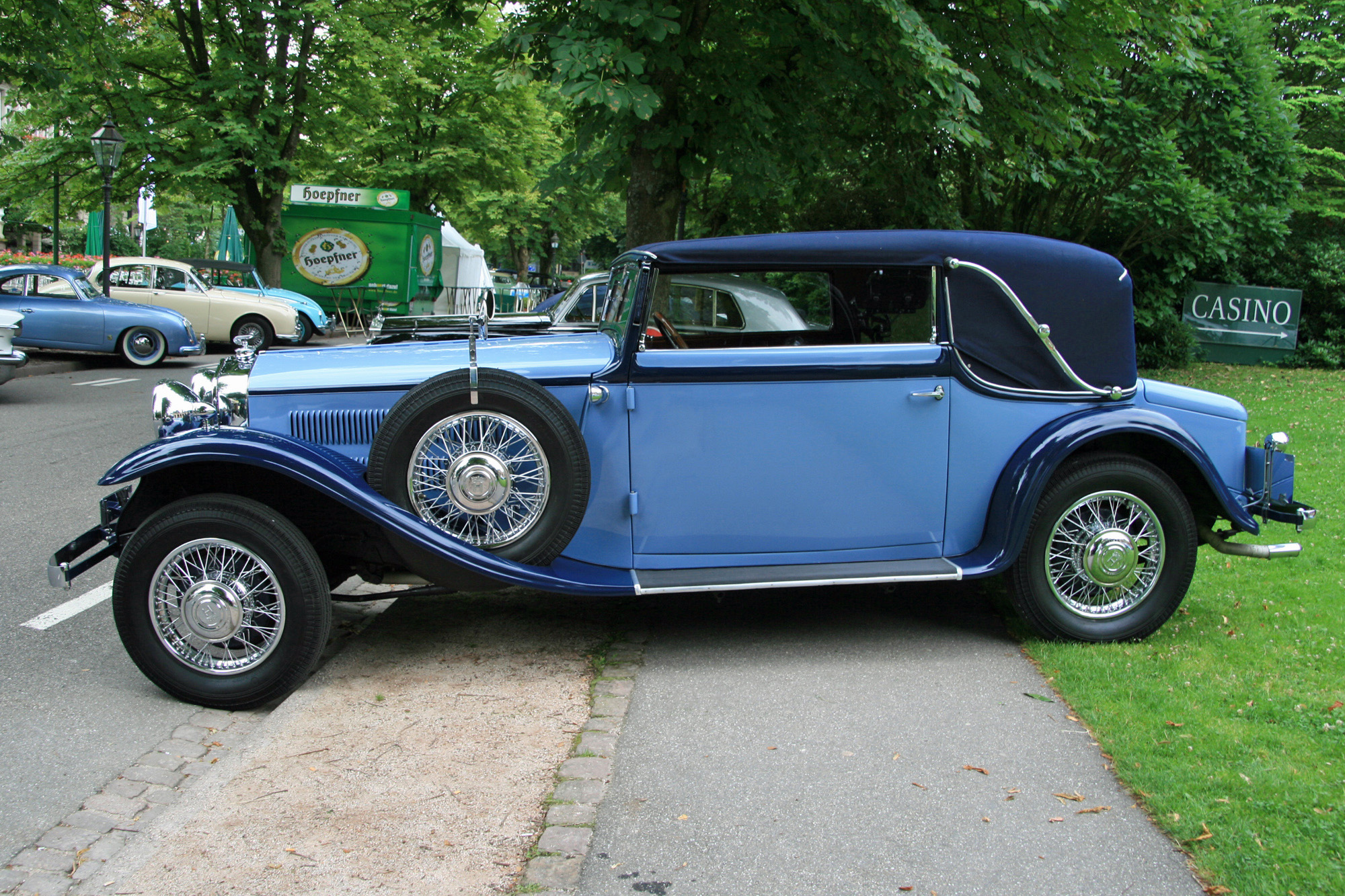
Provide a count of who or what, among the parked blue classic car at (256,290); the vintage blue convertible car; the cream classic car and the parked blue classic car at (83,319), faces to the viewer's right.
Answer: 3

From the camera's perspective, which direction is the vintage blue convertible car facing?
to the viewer's left

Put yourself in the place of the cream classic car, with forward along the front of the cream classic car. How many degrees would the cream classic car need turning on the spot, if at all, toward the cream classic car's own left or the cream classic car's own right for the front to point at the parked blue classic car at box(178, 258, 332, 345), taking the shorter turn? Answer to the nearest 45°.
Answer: approximately 45° to the cream classic car's own left

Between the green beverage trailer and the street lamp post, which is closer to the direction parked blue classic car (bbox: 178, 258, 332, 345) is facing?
the green beverage trailer

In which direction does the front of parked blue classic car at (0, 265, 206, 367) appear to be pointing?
to the viewer's right

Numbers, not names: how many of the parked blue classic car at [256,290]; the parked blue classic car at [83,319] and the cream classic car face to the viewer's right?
3

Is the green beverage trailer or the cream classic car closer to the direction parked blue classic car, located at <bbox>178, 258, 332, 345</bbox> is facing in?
the green beverage trailer

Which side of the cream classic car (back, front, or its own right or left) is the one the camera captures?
right

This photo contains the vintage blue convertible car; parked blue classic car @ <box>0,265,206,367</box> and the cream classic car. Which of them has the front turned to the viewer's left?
the vintage blue convertible car

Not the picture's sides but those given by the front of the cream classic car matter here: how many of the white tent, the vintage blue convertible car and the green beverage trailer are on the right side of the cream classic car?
1

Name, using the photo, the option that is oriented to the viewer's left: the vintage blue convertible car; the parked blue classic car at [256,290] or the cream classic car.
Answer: the vintage blue convertible car

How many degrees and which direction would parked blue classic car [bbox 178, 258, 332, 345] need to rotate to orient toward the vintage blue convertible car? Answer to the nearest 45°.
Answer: approximately 90° to its right

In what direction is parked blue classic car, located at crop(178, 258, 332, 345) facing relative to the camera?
to the viewer's right
